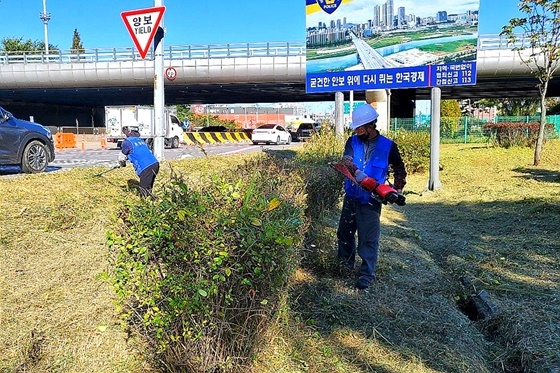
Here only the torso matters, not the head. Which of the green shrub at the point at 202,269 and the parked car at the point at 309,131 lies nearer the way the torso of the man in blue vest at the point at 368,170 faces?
the green shrub

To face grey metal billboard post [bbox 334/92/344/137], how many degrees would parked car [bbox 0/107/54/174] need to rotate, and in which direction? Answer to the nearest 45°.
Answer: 0° — it already faces it

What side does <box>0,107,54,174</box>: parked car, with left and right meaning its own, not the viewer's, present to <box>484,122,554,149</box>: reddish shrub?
front

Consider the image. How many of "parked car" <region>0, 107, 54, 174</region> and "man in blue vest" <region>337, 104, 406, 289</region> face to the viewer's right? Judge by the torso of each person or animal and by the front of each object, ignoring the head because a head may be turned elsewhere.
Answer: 1

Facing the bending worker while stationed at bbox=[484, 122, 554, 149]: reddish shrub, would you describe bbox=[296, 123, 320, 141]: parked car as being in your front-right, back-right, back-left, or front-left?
front-right

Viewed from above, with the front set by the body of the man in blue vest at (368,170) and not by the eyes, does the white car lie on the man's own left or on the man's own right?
on the man's own right

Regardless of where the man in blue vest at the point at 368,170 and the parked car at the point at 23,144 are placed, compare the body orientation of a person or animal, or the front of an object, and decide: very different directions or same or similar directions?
very different directions

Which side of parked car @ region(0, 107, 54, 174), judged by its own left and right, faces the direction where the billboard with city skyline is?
front

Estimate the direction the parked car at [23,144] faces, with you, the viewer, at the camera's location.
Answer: facing to the right of the viewer

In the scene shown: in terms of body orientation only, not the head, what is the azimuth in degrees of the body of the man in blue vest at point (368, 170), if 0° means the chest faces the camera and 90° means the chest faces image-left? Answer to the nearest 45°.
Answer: approximately 45°

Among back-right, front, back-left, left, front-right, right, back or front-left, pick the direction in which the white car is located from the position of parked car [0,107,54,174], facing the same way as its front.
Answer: front-left

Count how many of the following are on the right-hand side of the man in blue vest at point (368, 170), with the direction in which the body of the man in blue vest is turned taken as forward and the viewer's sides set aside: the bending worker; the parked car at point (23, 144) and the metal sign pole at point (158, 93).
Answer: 3

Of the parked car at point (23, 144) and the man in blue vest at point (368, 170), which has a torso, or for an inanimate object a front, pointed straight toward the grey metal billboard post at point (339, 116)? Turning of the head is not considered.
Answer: the parked car
